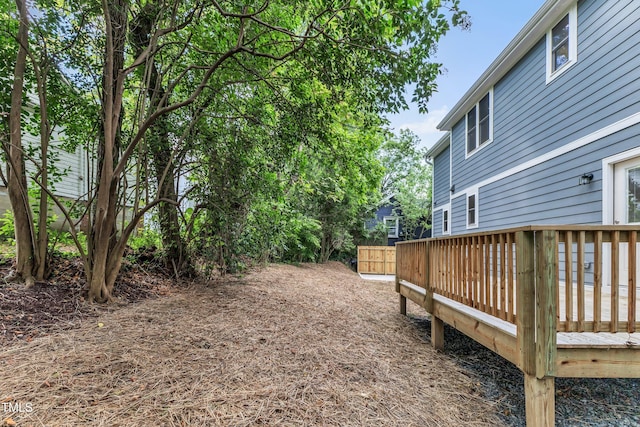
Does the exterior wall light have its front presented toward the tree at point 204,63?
yes

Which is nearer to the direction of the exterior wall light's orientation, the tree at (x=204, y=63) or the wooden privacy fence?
the tree

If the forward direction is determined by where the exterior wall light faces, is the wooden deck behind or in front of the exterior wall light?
in front

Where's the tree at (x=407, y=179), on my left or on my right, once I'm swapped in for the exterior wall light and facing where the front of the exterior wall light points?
on my right

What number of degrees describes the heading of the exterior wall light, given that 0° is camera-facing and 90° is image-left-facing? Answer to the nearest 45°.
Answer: approximately 45°

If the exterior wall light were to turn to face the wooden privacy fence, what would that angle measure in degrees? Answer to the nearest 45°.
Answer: approximately 90° to its right
